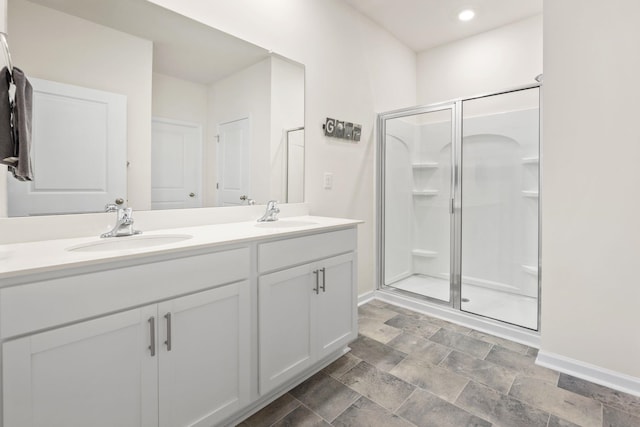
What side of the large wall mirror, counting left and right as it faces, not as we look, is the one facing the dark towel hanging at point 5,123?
right

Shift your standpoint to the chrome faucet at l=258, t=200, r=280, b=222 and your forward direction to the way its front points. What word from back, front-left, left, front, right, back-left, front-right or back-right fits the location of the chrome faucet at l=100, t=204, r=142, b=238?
right

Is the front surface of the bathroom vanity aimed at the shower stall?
no

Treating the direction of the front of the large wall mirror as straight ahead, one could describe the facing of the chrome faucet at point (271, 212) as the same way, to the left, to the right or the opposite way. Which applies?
the same way

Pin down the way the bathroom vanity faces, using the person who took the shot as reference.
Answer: facing the viewer and to the right of the viewer

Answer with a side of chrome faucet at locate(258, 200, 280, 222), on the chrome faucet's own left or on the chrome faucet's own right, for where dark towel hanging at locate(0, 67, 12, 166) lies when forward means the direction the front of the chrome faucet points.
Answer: on the chrome faucet's own right

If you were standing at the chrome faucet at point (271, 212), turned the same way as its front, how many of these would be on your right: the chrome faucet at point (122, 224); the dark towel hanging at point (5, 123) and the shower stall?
2
